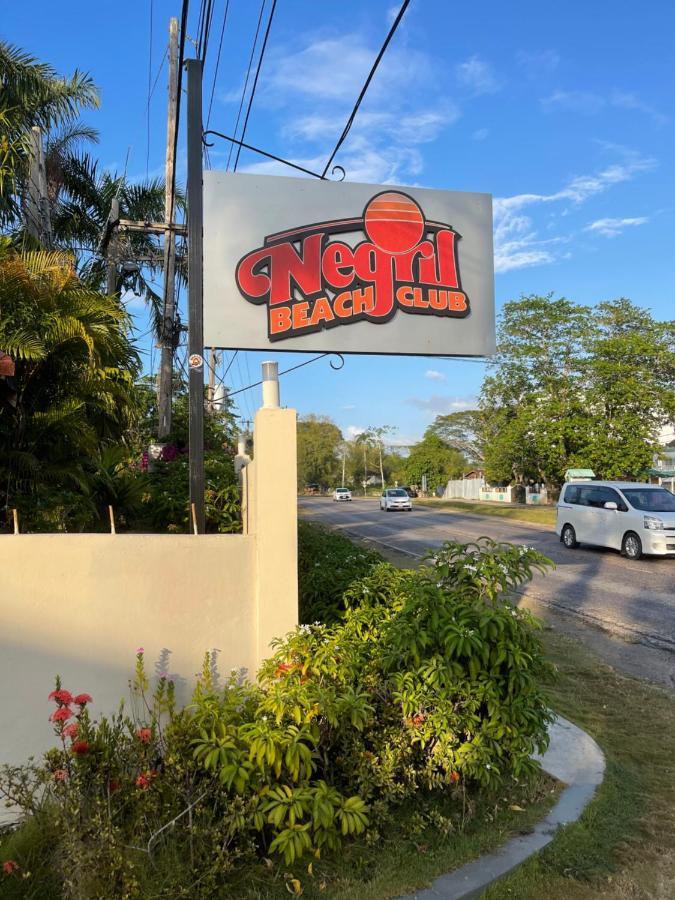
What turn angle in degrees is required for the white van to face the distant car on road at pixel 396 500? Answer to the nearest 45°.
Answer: approximately 180°

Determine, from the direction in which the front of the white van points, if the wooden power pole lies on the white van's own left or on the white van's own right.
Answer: on the white van's own right

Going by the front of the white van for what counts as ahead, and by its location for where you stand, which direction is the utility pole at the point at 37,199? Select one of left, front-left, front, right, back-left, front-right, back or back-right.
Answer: right

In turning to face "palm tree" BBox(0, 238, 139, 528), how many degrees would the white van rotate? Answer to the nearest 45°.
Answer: approximately 45° to its right

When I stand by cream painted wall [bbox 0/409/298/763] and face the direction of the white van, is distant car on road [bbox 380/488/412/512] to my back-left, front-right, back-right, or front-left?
front-left

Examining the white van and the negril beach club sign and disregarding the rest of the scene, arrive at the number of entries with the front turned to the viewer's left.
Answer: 0

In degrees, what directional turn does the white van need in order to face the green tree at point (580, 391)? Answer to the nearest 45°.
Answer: approximately 135° to its left

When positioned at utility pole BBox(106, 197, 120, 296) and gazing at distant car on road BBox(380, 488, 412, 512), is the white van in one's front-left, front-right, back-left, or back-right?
front-right

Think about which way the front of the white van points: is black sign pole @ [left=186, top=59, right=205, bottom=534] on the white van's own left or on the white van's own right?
on the white van's own right

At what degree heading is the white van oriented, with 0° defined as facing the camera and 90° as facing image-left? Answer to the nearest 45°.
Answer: approximately 315°

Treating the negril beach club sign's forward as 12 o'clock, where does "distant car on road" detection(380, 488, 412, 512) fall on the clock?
The distant car on road is roughly at 6 o'clock from the negril beach club sign.

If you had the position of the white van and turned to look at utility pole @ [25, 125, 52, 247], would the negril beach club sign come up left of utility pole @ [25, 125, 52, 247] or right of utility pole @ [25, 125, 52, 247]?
left

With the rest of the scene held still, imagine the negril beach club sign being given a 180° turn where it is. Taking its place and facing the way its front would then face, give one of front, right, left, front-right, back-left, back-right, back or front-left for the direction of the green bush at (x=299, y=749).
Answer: back

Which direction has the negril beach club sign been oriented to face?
toward the camera

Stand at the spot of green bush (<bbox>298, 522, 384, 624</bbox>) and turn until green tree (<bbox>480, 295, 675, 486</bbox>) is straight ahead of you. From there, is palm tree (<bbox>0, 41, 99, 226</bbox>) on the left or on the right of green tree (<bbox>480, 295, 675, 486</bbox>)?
left
